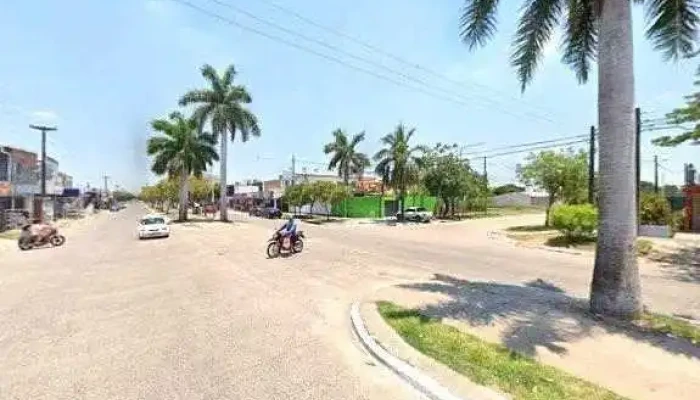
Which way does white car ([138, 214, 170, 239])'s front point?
toward the camera

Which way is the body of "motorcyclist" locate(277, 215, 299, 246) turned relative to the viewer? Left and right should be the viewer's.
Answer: facing the viewer and to the left of the viewer

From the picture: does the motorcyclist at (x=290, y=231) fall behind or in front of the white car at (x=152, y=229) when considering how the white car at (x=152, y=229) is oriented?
in front

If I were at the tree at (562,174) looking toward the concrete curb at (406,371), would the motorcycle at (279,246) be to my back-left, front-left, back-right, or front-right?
front-right

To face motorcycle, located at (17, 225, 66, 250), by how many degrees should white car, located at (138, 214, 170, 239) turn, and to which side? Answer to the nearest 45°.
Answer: approximately 90° to its right

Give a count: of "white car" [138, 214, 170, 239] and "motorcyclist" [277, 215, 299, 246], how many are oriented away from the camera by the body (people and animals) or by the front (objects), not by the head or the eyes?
0
